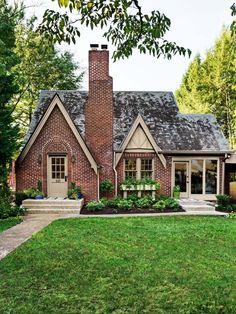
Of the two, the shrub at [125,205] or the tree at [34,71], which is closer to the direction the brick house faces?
the shrub

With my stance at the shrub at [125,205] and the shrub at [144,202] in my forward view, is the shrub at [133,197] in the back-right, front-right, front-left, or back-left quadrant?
front-left

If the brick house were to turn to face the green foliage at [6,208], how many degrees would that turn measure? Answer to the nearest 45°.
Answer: approximately 45° to its right

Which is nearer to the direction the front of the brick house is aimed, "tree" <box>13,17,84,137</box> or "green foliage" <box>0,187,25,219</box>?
the green foliage

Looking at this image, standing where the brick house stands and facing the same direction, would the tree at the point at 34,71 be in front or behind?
behind

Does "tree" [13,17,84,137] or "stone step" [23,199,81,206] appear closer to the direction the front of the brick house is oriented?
the stone step

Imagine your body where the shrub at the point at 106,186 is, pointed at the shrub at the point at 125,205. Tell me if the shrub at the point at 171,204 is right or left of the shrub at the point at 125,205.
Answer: left

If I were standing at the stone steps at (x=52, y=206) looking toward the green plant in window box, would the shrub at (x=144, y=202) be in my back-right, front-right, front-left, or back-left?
front-right

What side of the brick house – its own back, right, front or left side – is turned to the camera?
front
